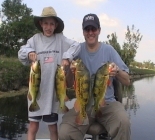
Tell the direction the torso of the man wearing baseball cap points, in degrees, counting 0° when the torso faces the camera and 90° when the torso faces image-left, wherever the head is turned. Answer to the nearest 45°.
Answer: approximately 0°

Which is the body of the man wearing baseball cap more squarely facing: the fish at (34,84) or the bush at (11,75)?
the fish

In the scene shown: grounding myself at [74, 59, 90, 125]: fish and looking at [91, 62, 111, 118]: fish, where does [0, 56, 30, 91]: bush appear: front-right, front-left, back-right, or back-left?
back-left

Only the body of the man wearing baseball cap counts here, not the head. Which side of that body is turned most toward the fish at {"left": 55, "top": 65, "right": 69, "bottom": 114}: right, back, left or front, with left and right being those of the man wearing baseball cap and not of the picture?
right

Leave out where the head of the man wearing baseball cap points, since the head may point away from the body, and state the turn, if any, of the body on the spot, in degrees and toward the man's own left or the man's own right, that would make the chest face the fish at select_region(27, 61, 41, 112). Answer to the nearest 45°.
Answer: approximately 90° to the man's own right

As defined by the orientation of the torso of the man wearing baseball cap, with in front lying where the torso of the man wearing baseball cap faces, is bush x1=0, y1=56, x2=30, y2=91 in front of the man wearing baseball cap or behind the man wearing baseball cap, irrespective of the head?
behind

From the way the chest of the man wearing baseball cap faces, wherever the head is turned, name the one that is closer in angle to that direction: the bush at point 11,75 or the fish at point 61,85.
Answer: the fish
